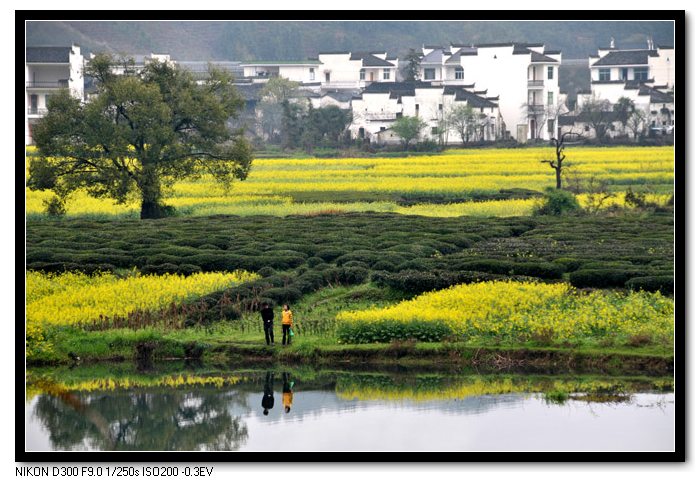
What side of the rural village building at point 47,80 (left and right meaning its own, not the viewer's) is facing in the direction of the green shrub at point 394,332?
front

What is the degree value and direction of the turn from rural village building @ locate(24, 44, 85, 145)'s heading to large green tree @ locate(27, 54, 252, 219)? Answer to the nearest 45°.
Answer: approximately 45° to its left

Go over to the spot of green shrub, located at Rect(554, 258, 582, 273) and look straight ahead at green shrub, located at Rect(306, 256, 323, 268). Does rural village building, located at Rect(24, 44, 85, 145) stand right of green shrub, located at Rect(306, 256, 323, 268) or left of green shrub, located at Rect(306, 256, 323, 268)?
right

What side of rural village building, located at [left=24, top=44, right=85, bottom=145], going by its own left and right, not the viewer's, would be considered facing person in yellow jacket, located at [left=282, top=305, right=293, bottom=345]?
front

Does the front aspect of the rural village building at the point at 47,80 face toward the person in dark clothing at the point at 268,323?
yes

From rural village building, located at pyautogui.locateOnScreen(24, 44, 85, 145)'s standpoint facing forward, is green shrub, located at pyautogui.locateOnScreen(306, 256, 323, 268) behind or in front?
in front

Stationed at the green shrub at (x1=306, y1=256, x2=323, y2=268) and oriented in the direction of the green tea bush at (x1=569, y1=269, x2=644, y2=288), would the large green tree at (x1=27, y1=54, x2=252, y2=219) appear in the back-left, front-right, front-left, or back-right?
back-left

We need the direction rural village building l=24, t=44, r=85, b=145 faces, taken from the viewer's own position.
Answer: facing the viewer

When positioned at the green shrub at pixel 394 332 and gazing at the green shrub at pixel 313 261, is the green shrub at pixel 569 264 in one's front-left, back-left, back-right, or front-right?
front-right

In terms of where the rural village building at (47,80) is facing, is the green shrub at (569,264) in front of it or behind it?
in front

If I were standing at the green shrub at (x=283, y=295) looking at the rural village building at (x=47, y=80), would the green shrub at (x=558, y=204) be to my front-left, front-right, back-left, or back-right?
front-right

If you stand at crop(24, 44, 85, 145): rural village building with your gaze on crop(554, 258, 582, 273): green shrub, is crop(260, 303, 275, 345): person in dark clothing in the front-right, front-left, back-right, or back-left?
front-right
